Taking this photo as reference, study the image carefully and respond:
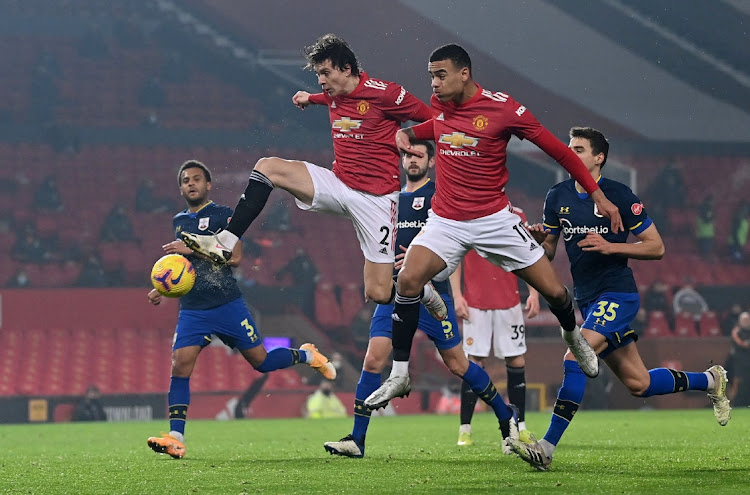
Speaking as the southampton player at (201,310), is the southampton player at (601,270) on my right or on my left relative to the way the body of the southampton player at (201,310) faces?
on my left

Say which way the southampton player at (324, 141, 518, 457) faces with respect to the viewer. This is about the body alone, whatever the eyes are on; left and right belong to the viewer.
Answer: facing the viewer and to the left of the viewer

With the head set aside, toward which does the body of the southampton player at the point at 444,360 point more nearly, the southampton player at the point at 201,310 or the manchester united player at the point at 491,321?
the southampton player

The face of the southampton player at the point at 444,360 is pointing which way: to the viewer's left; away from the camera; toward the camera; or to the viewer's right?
toward the camera

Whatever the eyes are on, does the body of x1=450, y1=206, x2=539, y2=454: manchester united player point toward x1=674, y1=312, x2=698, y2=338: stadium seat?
no

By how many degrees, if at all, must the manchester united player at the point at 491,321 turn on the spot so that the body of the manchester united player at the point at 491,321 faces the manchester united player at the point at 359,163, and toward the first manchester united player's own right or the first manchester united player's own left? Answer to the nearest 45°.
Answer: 0° — they already face them

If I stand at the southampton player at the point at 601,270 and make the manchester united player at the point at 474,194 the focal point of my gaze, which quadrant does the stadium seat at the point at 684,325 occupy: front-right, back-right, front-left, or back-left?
back-right

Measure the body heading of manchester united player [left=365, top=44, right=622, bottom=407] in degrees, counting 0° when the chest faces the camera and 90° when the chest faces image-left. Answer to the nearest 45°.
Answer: approximately 45°

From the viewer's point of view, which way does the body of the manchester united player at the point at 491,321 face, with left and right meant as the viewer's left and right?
facing the viewer

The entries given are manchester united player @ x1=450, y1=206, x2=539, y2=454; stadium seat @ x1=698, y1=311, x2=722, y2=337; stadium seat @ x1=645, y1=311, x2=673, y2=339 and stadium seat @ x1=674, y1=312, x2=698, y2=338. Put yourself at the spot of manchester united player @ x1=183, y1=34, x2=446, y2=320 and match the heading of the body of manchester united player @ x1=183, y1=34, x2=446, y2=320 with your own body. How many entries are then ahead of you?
0

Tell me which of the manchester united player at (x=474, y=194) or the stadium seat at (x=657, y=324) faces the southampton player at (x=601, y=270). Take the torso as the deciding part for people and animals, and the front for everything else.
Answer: the stadium seat

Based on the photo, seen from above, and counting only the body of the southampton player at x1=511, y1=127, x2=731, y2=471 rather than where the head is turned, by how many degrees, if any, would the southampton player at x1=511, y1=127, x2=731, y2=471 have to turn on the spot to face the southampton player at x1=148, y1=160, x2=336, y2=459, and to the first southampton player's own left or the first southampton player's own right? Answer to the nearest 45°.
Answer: approximately 45° to the first southampton player's own right

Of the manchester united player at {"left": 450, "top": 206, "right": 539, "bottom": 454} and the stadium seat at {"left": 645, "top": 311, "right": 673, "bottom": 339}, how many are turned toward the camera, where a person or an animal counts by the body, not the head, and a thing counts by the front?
2

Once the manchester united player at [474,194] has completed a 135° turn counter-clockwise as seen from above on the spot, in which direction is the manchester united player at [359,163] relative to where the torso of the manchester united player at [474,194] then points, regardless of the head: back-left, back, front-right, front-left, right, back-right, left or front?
back-left

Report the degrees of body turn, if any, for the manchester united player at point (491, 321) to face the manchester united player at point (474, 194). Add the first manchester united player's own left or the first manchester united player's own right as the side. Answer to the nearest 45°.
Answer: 0° — they already face them

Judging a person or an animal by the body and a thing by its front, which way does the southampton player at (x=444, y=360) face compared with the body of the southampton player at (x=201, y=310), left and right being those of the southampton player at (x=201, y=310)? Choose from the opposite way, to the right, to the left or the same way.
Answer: the same way

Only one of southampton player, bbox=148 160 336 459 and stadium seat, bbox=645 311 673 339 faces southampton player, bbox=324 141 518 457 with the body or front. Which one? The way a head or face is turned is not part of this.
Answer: the stadium seat
